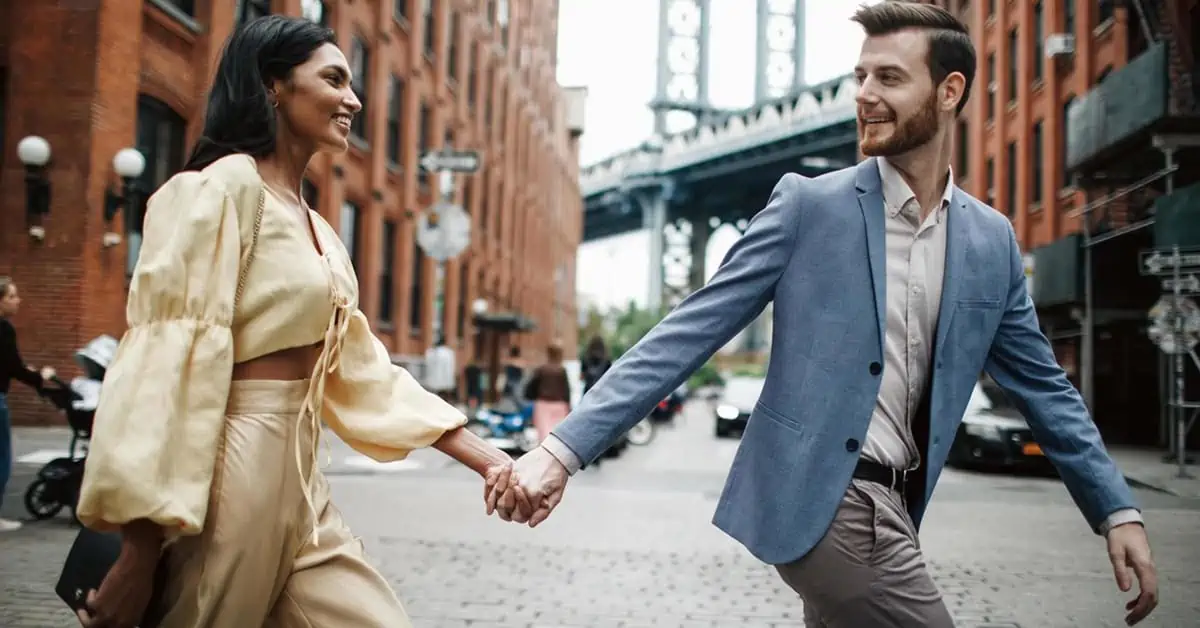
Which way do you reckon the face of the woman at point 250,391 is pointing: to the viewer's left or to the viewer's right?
to the viewer's right

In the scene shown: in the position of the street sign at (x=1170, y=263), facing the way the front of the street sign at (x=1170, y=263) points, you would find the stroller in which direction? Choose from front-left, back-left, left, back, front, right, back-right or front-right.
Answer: front-right

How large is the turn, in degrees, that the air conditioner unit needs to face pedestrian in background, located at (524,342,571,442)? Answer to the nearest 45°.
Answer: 0° — it already faces them

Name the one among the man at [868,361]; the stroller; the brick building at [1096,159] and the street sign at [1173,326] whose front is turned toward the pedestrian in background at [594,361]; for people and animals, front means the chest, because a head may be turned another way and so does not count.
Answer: the brick building

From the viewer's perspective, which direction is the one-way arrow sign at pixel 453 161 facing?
toward the camera

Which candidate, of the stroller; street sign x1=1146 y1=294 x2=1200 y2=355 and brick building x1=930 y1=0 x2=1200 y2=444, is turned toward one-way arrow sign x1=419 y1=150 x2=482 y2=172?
the brick building

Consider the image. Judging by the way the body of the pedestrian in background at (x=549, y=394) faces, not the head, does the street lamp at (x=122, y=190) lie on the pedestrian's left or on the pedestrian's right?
on the pedestrian's left

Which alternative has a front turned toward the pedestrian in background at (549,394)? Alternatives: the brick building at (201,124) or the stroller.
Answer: the brick building

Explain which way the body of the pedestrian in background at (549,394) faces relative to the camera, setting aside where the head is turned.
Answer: away from the camera

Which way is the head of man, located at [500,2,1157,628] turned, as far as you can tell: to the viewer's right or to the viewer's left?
to the viewer's left
